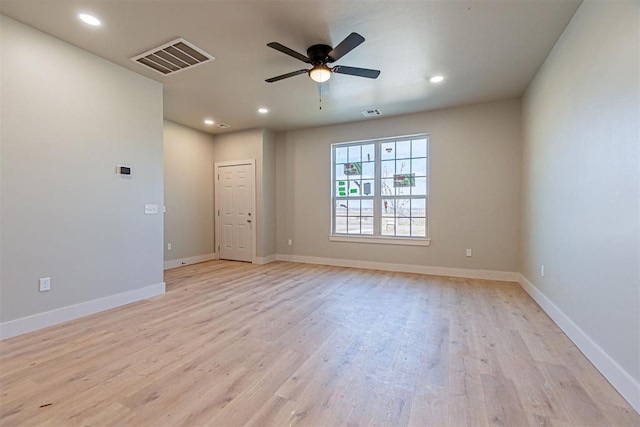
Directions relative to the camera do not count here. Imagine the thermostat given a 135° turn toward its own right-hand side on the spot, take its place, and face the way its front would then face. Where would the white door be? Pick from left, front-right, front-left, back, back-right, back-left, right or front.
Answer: back-right

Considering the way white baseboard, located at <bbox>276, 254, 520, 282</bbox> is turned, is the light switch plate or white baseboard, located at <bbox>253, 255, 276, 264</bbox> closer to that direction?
the light switch plate

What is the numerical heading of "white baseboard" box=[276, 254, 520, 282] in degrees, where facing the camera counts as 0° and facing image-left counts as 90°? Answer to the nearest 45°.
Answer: approximately 0°

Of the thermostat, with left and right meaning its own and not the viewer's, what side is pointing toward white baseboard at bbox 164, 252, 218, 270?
left

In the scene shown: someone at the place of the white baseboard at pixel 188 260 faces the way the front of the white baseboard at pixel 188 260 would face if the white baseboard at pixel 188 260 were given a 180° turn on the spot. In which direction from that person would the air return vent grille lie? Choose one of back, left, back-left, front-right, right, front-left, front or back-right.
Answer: back-left

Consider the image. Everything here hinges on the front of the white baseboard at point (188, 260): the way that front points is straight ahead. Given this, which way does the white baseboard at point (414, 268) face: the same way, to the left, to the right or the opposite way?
to the right

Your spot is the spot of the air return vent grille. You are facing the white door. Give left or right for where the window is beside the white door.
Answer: right
